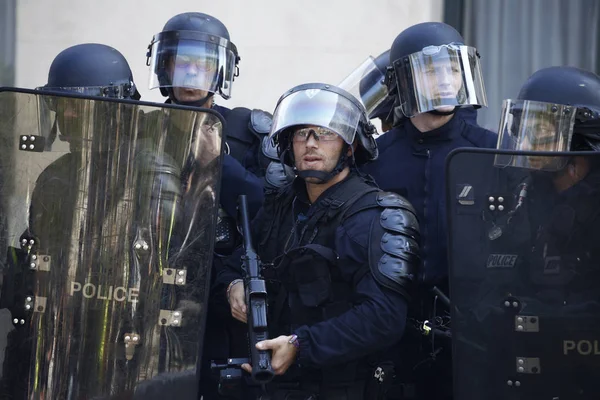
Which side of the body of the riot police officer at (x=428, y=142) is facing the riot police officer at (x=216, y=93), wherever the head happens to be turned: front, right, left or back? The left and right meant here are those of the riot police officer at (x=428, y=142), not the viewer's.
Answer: right

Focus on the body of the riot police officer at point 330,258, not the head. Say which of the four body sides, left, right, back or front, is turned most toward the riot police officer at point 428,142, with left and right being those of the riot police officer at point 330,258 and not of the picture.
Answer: back

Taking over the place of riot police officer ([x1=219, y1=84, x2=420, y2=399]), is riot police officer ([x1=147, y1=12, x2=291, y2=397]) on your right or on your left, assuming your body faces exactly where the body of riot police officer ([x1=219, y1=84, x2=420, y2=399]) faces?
on your right

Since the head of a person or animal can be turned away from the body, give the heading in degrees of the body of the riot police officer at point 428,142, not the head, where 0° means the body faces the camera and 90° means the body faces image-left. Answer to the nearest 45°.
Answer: approximately 0°

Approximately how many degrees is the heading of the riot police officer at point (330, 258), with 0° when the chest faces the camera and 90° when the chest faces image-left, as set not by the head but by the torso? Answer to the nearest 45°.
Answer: approximately 45°

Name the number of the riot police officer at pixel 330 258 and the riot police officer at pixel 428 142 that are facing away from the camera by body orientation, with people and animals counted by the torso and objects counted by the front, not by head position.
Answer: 0
